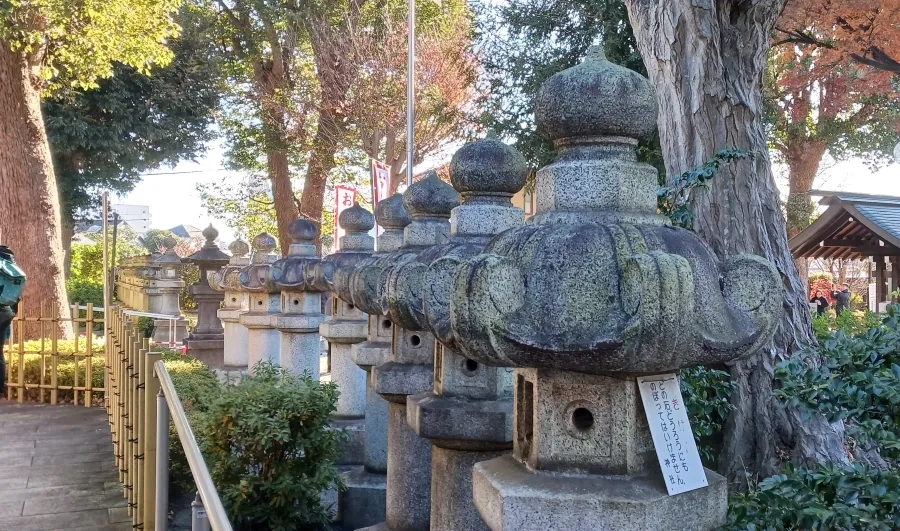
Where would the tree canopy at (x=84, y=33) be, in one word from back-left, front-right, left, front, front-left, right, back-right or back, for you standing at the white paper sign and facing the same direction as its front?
back-right

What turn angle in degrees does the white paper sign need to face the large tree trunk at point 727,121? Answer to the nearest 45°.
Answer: approximately 180°

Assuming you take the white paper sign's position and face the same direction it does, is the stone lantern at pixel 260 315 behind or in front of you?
behind

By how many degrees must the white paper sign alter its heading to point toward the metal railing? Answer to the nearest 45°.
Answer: approximately 90° to its right

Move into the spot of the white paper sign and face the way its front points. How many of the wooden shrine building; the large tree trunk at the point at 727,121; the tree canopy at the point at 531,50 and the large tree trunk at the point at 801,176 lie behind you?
4

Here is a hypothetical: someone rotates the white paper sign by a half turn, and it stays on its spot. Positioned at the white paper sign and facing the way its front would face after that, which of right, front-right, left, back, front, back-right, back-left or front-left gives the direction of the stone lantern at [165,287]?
front-left

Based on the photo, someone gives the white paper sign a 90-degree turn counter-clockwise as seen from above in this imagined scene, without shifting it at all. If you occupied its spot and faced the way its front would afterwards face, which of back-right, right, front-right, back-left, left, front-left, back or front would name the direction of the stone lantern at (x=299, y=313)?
back-left

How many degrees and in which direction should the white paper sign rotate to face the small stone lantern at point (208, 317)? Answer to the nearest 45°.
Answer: approximately 135° to its right

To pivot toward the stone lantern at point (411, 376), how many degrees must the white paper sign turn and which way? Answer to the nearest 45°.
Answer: approximately 135° to its right

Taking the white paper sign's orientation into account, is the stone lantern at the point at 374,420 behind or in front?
behind

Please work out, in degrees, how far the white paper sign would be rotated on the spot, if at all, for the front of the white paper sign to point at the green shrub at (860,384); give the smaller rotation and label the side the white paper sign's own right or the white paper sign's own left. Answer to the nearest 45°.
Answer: approximately 135° to the white paper sign's own left

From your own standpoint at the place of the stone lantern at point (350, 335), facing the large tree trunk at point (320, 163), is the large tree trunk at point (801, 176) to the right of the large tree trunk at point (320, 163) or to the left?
right

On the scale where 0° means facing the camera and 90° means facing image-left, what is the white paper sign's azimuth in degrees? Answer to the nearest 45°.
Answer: approximately 0°

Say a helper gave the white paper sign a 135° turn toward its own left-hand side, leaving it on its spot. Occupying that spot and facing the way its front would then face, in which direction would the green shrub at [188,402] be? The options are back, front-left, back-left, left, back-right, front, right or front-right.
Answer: left
